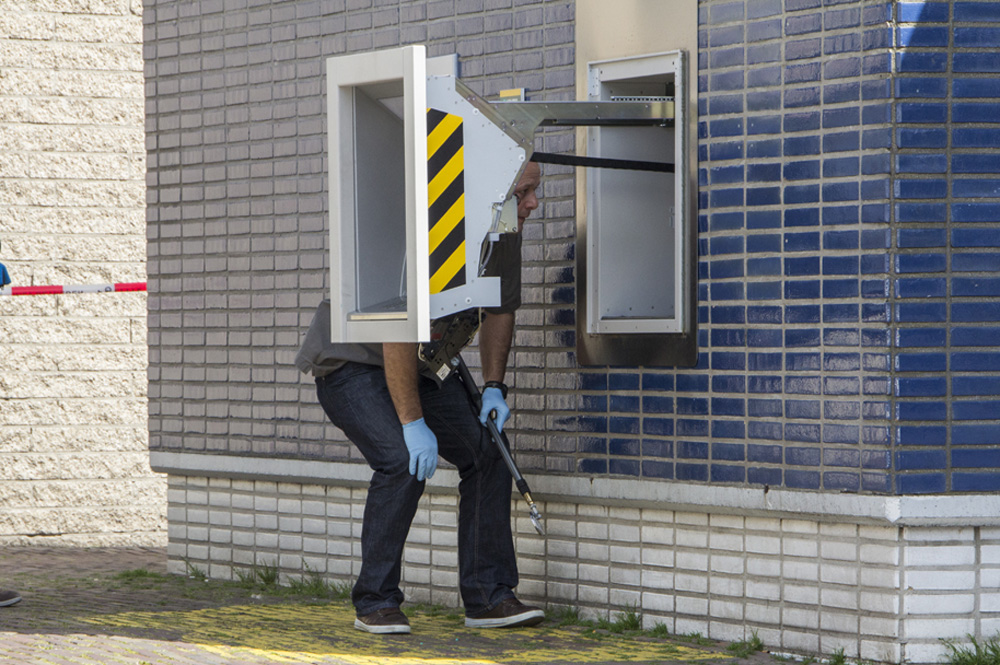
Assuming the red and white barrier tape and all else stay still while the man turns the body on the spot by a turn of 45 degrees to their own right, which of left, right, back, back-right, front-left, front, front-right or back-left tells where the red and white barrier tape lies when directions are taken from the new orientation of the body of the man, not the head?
back

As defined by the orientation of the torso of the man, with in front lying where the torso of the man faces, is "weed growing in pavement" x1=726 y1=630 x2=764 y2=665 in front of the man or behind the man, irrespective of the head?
in front

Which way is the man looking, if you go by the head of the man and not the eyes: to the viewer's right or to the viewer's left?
to the viewer's right

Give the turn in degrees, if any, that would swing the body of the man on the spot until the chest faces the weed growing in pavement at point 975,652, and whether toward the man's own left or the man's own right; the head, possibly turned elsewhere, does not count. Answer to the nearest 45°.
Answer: approximately 45° to the man's own right

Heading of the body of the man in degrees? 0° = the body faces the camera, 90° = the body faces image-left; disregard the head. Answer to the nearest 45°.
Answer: approximately 270°
